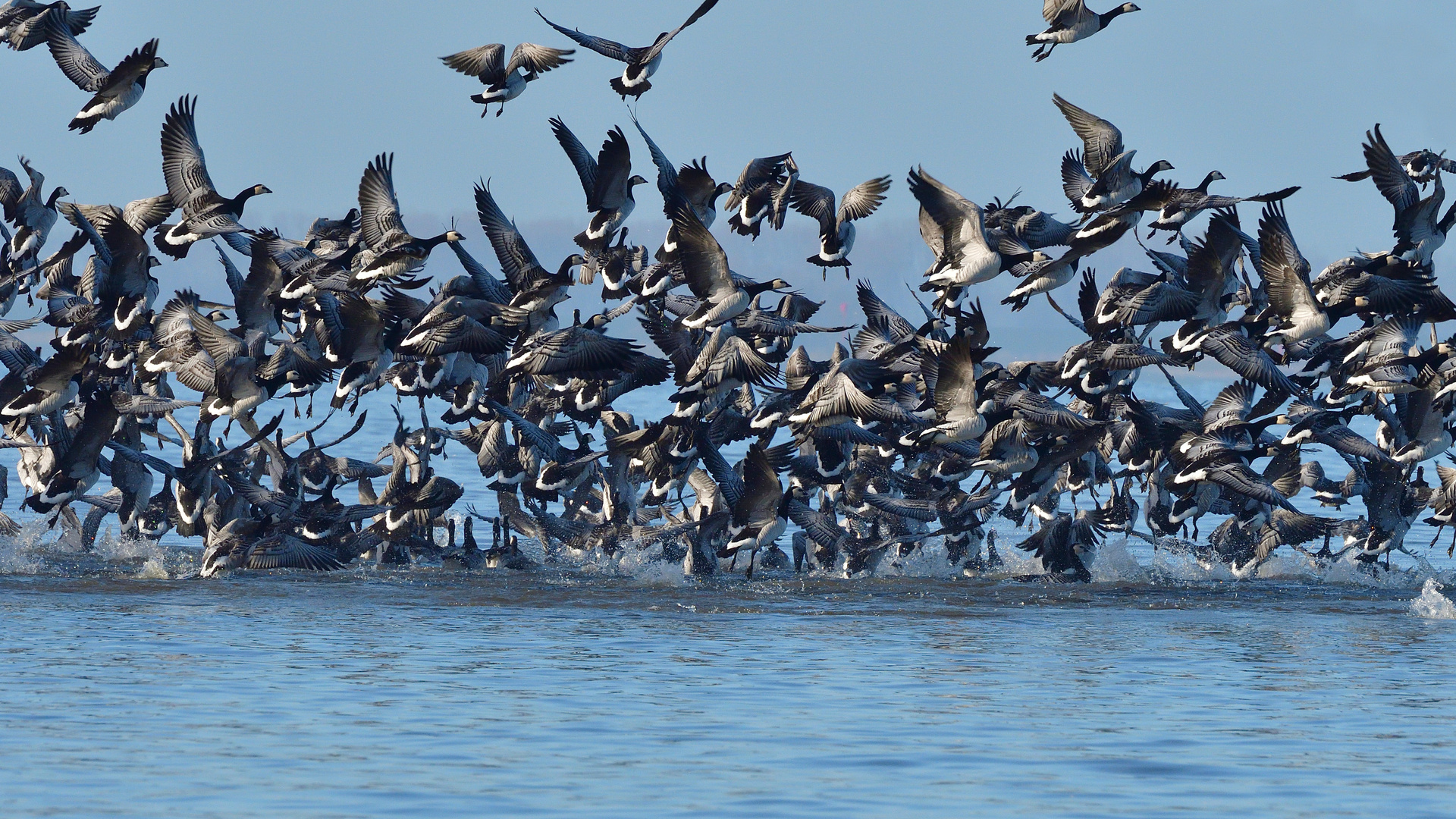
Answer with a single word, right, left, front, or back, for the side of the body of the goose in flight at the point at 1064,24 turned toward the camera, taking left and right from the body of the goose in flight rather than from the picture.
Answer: right

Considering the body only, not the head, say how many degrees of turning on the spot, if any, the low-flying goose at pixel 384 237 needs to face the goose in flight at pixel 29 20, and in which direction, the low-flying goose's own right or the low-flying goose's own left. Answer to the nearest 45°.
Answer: approximately 180°

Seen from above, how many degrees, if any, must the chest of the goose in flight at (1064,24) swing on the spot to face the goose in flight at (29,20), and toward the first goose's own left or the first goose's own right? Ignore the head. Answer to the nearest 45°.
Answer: approximately 180°

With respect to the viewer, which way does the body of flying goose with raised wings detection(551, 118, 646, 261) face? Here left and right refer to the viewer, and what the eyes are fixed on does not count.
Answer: facing away from the viewer and to the right of the viewer

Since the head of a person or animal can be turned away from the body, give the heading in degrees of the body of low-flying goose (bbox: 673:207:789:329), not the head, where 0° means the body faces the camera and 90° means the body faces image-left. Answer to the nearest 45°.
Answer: approximately 270°

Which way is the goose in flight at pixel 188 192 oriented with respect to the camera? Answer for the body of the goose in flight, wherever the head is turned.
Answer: to the viewer's right

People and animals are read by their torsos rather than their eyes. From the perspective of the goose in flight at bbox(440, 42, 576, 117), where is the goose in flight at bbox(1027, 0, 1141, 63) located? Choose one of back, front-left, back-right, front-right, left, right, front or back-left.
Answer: front-right

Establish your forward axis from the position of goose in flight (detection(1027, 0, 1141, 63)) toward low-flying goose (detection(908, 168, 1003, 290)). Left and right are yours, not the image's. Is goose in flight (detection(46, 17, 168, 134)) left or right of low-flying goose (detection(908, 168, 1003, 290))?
right
